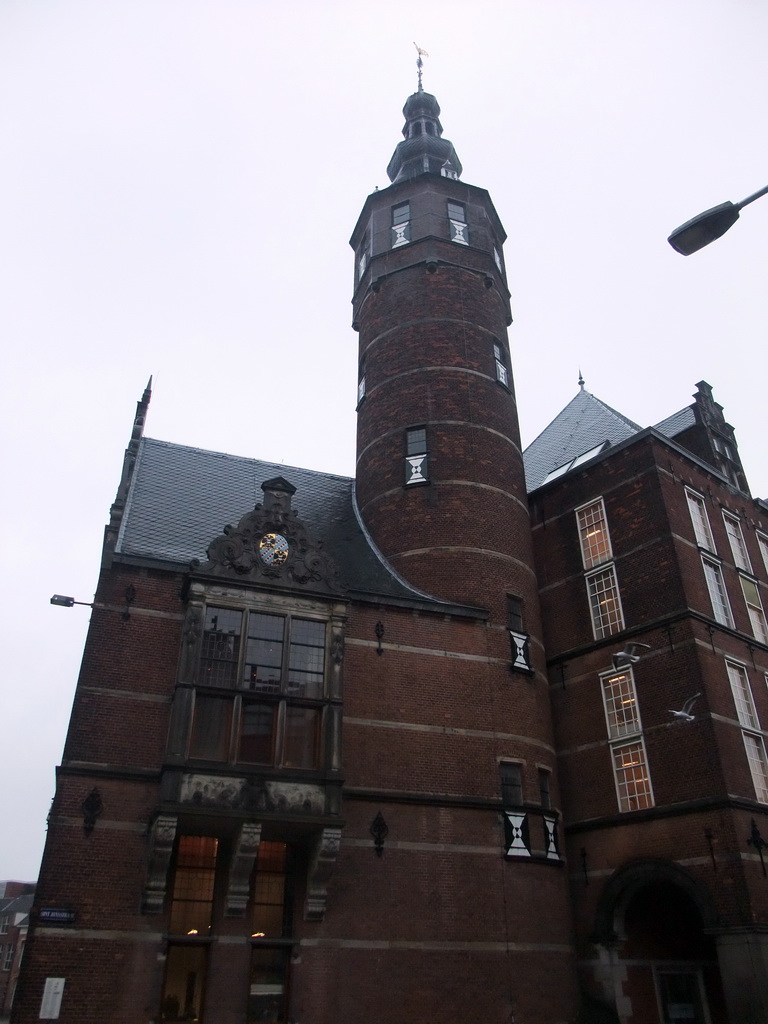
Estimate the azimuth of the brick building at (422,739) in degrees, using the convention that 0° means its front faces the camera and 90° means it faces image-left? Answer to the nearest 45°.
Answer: approximately 0°

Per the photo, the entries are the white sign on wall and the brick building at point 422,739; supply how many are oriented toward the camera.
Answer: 2

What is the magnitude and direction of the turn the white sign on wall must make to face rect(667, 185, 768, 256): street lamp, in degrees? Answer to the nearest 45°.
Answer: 0° — it already faces it

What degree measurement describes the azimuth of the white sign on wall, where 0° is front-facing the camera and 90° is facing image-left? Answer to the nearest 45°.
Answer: approximately 0°
